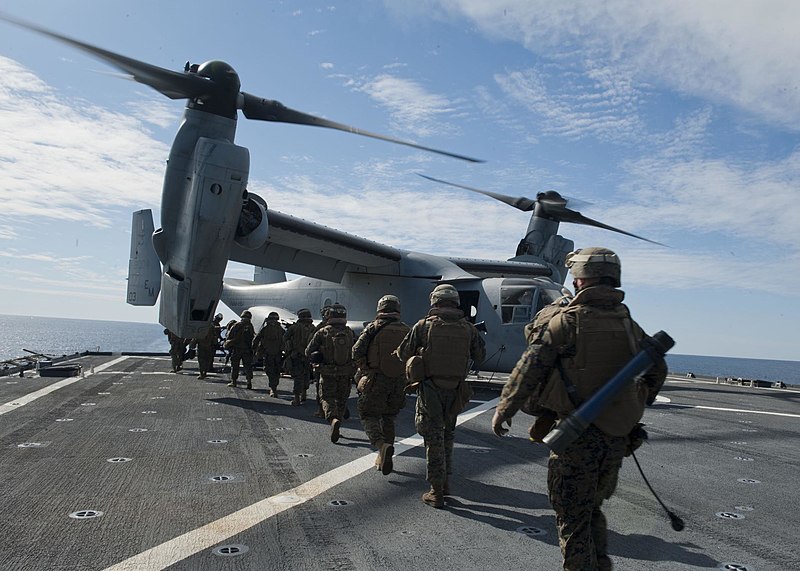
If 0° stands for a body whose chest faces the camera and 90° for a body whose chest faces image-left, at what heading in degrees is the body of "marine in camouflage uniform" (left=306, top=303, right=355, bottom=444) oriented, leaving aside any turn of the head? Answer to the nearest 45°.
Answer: approximately 180°

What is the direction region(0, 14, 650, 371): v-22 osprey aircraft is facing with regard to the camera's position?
facing the viewer and to the right of the viewer

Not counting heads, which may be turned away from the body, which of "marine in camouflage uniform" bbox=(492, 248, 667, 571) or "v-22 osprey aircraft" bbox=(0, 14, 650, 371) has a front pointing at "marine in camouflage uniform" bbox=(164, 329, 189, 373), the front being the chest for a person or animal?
"marine in camouflage uniform" bbox=(492, 248, 667, 571)

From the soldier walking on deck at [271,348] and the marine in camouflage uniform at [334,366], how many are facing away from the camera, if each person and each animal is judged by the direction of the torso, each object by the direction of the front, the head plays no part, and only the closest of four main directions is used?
2

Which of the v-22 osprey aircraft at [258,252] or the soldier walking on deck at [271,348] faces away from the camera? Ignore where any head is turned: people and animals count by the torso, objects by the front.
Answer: the soldier walking on deck

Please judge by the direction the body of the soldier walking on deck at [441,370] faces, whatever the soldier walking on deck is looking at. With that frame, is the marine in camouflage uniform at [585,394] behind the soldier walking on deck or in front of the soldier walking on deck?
behind

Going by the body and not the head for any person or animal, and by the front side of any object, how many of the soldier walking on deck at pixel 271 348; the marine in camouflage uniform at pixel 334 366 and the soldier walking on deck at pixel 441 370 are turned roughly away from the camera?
3

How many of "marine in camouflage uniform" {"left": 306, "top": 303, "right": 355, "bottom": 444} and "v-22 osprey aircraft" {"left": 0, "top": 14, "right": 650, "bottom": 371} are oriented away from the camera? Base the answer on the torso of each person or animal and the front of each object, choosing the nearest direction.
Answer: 1

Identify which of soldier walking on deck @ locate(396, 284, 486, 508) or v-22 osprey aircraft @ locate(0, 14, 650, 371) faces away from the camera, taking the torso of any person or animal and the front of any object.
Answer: the soldier walking on deck

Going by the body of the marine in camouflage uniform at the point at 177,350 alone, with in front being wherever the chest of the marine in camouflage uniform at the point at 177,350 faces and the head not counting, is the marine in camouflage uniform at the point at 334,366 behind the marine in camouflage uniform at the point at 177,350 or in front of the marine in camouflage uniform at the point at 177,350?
behind

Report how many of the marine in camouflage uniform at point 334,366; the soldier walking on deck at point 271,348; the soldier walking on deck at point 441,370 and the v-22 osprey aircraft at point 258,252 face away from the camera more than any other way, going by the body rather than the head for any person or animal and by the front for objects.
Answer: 3

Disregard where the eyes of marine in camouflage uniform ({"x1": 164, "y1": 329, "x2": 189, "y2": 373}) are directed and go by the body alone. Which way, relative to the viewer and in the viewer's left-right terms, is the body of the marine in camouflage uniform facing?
facing away from the viewer and to the left of the viewer

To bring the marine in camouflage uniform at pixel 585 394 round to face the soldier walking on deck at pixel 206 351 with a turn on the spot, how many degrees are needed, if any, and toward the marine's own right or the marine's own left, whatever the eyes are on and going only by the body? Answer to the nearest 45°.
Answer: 0° — they already face them

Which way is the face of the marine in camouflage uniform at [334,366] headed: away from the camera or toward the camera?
away from the camera

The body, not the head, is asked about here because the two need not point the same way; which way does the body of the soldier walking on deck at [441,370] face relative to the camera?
away from the camera

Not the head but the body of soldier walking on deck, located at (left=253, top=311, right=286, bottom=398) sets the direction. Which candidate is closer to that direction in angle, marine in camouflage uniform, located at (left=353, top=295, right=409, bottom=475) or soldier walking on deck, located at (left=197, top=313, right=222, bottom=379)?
the soldier walking on deck

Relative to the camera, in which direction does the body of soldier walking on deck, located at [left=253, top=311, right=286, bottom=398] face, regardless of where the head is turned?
away from the camera
